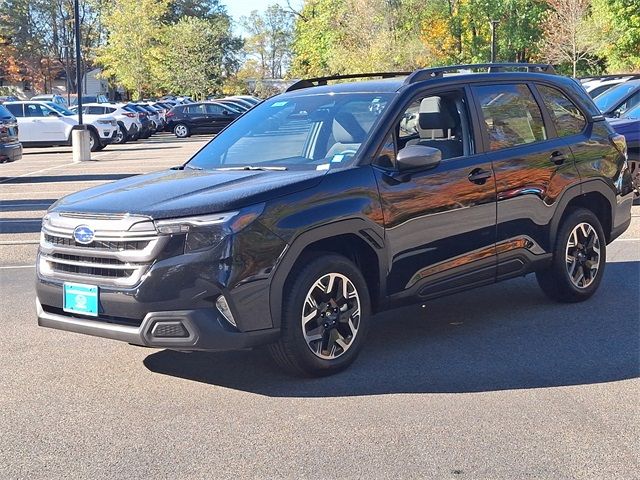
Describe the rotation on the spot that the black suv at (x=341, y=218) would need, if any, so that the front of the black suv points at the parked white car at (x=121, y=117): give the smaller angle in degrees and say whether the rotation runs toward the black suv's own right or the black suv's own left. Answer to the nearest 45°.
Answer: approximately 135° to the black suv's own right

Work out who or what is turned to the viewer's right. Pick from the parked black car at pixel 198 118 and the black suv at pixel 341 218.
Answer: the parked black car

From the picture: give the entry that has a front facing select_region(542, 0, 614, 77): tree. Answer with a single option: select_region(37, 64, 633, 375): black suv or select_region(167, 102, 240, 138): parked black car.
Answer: the parked black car

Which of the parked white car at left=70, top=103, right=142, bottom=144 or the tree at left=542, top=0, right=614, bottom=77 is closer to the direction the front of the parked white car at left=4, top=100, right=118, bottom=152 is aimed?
the tree

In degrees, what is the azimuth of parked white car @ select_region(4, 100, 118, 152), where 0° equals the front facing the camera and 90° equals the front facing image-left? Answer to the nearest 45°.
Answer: approximately 315°

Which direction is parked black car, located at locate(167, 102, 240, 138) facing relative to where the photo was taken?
to the viewer's right

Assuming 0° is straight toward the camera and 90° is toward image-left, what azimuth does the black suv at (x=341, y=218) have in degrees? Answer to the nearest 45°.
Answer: approximately 45°

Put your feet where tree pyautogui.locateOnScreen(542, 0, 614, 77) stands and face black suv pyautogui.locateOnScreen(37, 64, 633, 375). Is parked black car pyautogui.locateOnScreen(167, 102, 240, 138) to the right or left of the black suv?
right

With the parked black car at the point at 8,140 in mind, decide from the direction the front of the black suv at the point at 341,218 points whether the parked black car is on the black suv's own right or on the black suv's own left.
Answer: on the black suv's own right
